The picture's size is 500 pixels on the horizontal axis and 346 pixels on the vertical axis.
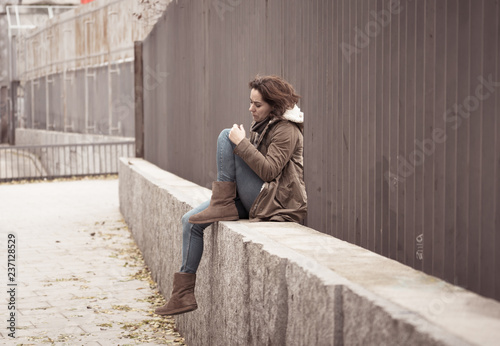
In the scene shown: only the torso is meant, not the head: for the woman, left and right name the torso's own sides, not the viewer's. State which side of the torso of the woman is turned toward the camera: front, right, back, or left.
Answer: left
